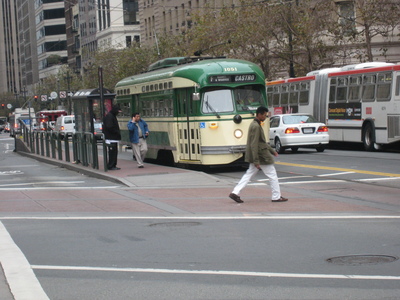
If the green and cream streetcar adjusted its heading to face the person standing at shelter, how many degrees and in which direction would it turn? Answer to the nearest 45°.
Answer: approximately 135° to its right

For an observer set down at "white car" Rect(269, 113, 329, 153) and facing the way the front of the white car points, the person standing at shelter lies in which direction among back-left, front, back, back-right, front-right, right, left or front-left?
left

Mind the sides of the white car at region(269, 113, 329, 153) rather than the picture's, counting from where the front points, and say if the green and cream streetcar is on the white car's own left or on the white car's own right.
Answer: on the white car's own left
